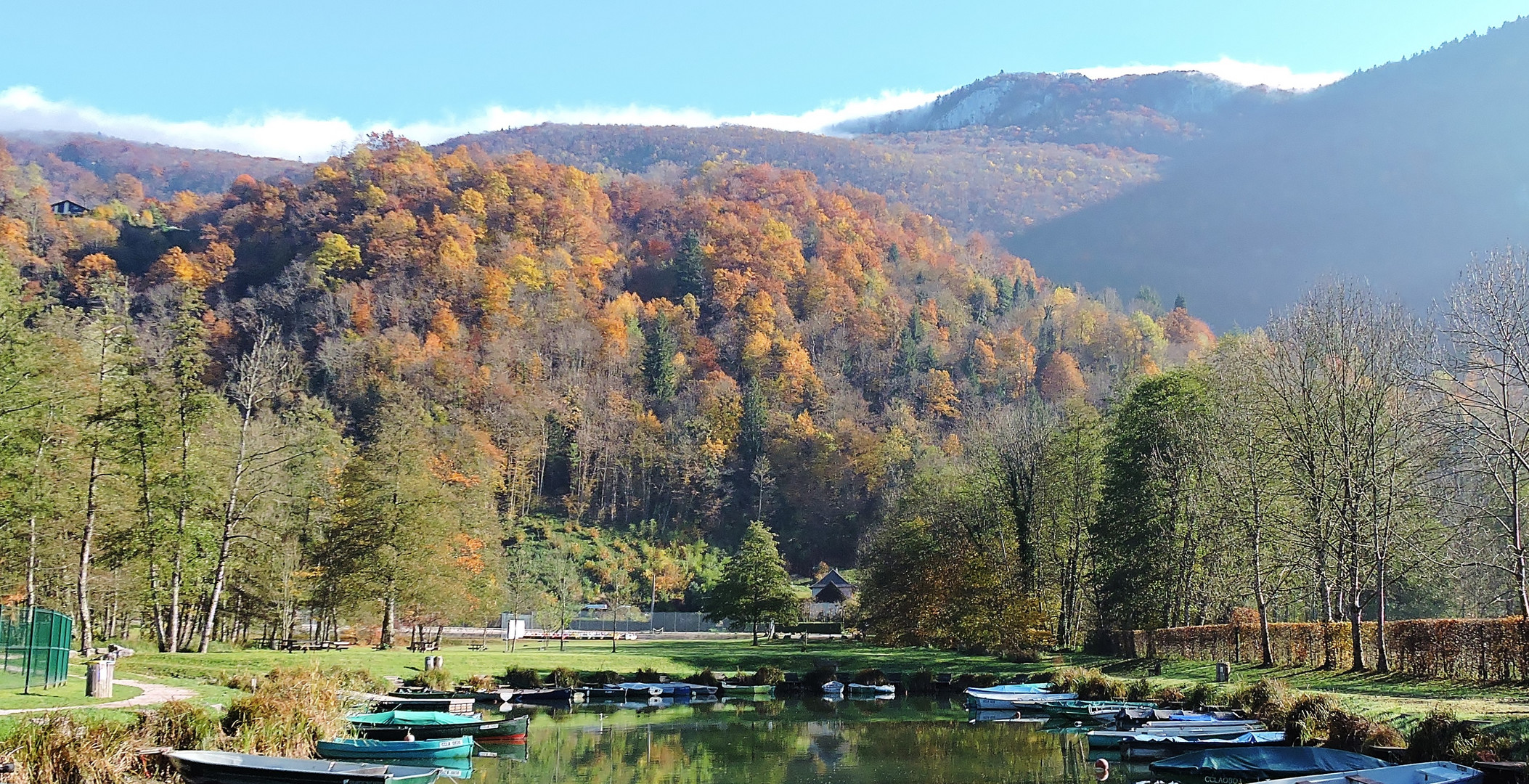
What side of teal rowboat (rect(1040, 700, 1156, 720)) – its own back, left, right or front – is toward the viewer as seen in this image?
right

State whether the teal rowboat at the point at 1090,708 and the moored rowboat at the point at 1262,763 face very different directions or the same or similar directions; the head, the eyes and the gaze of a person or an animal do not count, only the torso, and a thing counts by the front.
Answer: same or similar directions

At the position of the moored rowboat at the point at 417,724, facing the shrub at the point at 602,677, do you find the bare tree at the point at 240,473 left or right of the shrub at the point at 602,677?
left
